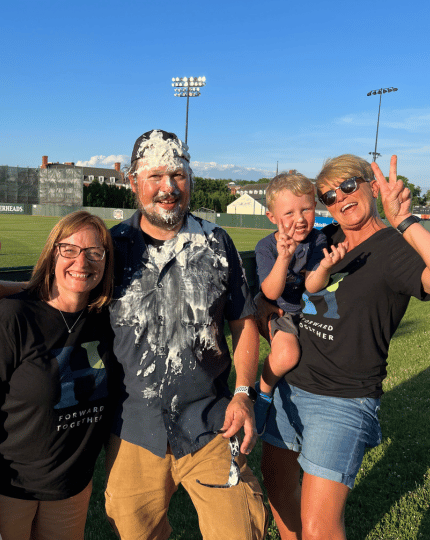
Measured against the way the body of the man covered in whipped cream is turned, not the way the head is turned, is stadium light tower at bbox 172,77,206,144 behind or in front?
behind

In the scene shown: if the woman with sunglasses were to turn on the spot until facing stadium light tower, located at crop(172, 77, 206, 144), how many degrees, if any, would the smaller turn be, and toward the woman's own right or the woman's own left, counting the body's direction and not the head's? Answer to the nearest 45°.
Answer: approximately 135° to the woman's own right

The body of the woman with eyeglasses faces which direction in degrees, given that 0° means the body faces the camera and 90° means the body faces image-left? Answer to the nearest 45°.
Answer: approximately 315°

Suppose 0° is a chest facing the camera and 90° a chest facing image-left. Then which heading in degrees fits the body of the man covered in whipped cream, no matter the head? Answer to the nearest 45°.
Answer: approximately 0°

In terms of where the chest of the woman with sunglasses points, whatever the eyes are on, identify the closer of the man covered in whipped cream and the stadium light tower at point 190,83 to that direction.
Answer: the man covered in whipped cream

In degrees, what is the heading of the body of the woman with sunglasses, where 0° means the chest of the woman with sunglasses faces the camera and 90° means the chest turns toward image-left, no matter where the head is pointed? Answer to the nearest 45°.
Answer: approximately 45°

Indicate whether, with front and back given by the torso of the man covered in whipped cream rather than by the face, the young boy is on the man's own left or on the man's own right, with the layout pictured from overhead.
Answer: on the man's own left

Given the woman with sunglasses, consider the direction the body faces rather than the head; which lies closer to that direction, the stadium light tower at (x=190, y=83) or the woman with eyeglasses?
the woman with eyeglasses
